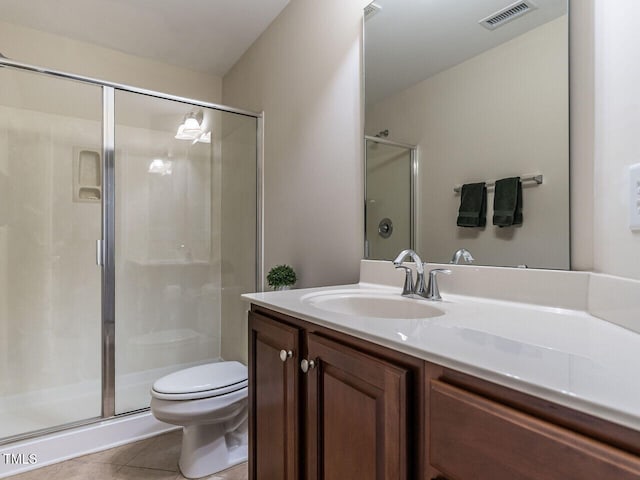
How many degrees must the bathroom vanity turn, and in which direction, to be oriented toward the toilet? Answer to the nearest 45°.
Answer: approximately 90° to its right

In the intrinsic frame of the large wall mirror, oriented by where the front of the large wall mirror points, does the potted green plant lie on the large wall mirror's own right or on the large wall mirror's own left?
on the large wall mirror's own right

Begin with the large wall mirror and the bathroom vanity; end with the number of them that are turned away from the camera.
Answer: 0

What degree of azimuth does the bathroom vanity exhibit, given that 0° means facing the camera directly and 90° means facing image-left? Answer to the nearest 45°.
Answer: approximately 45°
